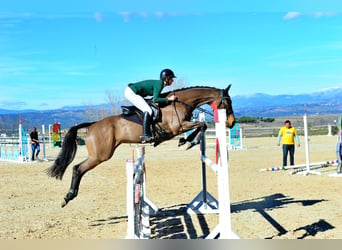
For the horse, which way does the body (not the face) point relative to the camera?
to the viewer's right

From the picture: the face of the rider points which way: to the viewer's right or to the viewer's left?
to the viewer's right

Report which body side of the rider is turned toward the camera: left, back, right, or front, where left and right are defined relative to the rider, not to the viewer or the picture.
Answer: right
